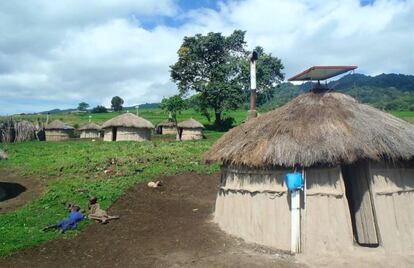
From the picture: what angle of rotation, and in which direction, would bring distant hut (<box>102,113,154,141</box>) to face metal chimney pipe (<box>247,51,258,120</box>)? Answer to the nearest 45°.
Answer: approximately 45° to its left

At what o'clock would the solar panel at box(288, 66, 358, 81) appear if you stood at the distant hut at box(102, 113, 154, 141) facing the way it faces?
The solar panel is roughly at 10 o'clock from the distant hut.

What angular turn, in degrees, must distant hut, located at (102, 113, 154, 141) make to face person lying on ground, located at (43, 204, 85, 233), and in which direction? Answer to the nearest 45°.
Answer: approximately 45° to its left

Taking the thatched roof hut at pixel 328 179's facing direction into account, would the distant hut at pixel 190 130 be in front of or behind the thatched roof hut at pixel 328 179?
behind

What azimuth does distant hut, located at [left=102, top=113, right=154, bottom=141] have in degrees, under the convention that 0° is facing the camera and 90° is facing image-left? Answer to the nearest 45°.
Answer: approximately 45°

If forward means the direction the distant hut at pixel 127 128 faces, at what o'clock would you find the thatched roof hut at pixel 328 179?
The thatched roof hut is roughly at 10 o'clock from the distant hut.

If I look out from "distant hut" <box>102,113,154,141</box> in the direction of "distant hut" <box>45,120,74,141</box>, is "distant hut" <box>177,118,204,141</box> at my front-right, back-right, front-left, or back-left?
back-right
